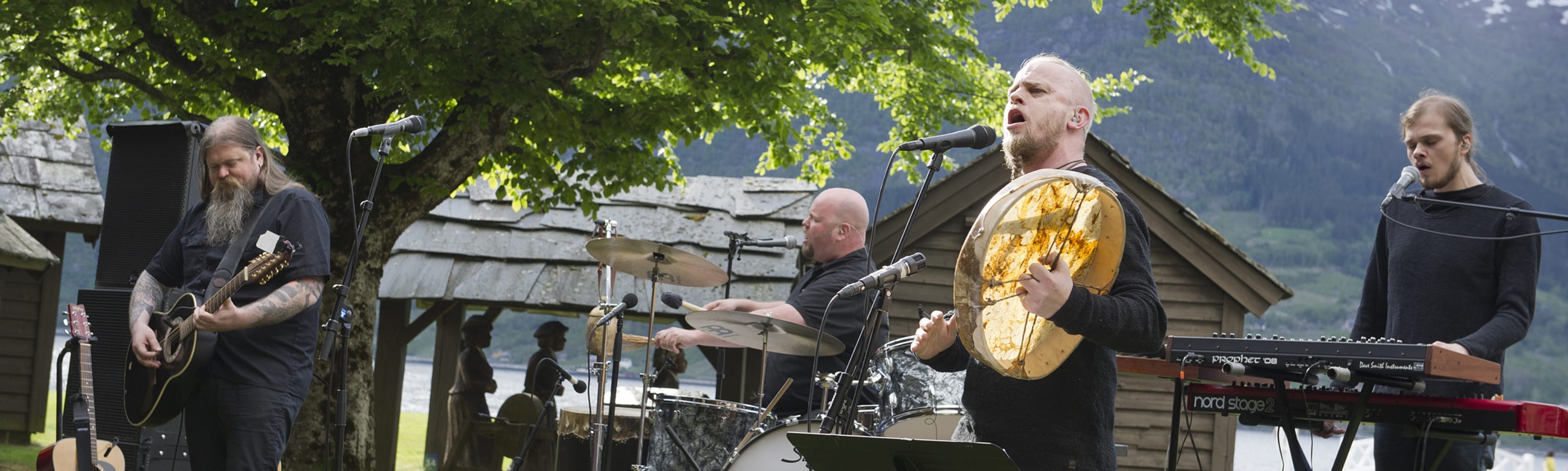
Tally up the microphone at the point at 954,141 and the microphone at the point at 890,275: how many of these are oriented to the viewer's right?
2

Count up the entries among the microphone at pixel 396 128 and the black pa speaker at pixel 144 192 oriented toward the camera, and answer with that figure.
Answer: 1

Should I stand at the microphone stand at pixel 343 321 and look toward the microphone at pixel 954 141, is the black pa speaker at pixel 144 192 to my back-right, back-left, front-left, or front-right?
back-left

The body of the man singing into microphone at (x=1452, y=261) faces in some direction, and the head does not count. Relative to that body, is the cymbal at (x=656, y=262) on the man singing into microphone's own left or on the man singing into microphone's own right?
on the man singing into microphone's own right

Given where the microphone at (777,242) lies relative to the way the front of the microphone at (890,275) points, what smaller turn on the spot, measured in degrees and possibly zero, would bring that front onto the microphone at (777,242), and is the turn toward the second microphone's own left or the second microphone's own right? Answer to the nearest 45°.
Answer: approximately 90° to the second microphone's own left

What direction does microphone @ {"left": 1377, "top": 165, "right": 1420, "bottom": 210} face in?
to the viewer's right

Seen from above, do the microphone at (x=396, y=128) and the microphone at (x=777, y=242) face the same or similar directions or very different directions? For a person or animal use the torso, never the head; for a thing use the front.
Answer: same or similar directions

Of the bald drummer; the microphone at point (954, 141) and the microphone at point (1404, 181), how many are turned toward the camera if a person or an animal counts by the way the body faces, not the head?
0

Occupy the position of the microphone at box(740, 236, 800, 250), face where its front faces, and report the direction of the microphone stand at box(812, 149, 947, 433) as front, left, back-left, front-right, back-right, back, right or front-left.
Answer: right

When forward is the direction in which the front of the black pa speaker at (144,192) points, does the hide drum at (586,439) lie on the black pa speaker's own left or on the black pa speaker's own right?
on the black pa speaker's own left

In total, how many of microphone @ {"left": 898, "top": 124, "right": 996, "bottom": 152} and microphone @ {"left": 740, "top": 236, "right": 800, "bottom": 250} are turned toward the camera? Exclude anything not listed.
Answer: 0

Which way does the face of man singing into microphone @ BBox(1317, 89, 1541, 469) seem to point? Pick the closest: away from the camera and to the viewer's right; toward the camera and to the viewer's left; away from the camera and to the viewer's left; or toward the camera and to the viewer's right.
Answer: toward the camera and to the viewer's left

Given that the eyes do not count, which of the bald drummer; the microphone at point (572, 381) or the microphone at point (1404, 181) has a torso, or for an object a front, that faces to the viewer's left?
the bald drummer

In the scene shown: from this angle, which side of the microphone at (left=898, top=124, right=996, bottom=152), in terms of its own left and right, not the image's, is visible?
right

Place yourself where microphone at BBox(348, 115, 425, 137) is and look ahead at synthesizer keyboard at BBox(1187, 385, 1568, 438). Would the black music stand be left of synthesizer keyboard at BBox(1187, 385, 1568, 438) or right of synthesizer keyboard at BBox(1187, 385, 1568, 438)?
right
